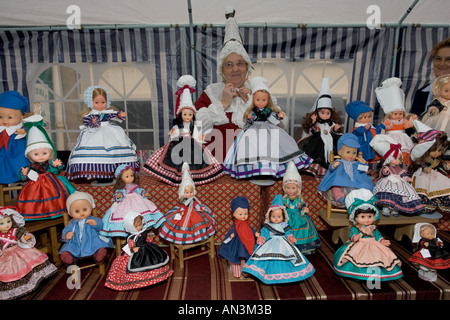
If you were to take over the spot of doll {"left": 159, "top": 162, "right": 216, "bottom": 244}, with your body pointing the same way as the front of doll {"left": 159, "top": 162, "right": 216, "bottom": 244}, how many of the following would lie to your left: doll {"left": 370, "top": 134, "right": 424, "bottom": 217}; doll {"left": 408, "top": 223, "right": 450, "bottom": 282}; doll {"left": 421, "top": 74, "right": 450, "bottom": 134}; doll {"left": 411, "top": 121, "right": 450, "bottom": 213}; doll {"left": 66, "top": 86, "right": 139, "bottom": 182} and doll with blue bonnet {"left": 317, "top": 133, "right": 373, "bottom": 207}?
5

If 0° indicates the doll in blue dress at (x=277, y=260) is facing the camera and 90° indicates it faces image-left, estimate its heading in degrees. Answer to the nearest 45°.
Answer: approximately 0°

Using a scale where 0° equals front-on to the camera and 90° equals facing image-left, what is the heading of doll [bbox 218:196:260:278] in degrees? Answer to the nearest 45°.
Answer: approximately 315°

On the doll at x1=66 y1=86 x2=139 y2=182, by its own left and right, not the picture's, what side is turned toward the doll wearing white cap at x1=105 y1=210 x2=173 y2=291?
front

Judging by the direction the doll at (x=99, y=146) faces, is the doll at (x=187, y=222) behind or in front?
in front

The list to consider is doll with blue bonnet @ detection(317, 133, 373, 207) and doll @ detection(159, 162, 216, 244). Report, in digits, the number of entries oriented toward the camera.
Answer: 2

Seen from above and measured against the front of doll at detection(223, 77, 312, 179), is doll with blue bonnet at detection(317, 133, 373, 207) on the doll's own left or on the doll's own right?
on the doll's own left
